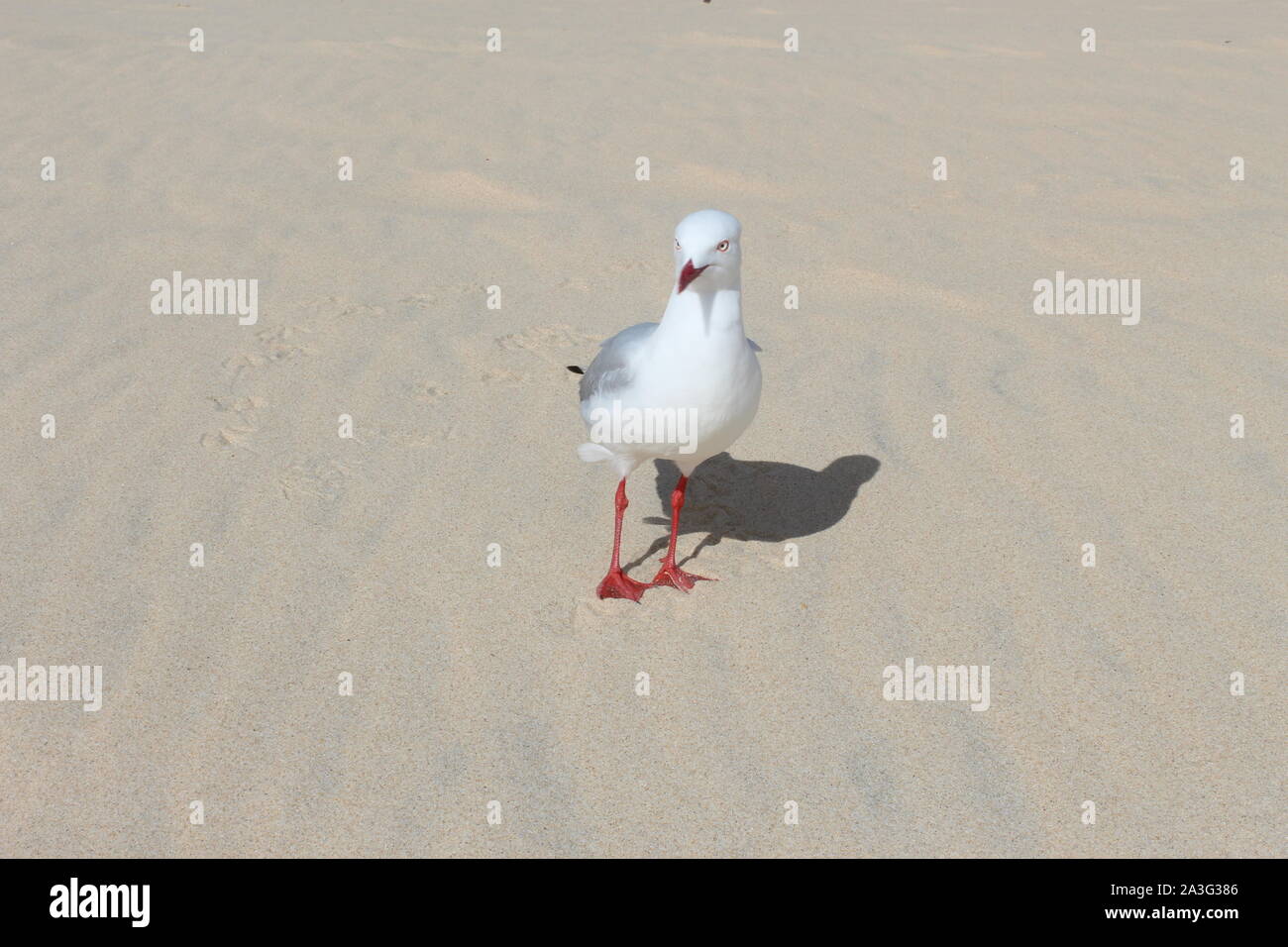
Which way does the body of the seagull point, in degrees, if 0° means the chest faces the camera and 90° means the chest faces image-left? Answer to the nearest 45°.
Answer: approximately 315°
